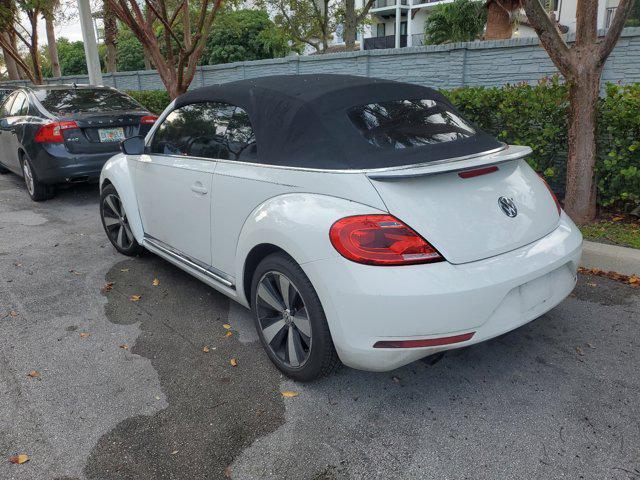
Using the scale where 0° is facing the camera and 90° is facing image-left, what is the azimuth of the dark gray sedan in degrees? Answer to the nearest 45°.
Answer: approximately 135°

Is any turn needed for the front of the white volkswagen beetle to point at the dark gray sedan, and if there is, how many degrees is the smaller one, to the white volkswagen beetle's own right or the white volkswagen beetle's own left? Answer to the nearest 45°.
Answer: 0° — it already faces it

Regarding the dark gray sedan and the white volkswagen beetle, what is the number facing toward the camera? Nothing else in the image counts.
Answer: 0

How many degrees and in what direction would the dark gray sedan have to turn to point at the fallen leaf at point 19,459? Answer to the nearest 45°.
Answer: approximately 135° to its left

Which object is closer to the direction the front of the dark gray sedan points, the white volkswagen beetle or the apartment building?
the apartment building

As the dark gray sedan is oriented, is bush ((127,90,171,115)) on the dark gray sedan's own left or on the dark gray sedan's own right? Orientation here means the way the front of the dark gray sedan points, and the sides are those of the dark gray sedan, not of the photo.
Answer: on the dark gray sedan's own right

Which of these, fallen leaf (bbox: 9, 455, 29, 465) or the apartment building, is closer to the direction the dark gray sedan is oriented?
the apartment building

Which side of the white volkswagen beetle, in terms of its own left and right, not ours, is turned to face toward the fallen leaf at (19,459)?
left

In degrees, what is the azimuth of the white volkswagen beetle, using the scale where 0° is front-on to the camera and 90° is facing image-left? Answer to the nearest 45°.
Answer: approximately 135°
